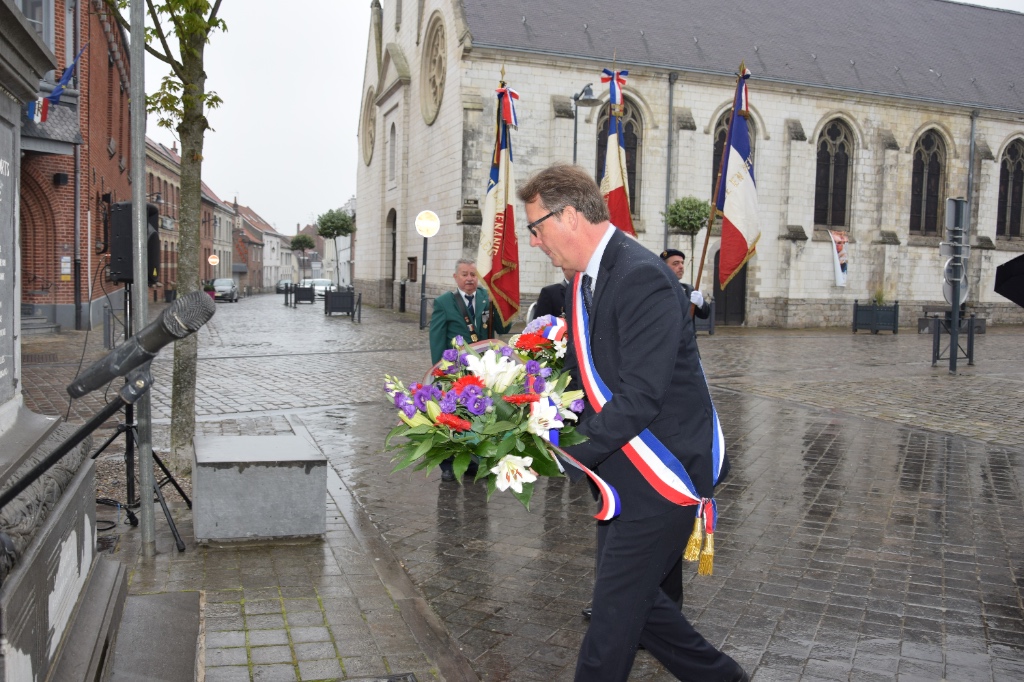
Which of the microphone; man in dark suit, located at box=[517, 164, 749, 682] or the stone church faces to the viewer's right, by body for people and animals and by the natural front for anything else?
the microphone

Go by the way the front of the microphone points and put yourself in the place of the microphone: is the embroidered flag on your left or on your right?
on your left

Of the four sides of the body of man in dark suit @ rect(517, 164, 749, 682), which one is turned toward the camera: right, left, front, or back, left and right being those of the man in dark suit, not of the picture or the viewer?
left

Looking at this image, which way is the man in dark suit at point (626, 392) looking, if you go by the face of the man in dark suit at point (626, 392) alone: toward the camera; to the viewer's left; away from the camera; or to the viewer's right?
to the viewer's left

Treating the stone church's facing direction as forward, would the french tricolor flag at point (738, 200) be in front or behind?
in front

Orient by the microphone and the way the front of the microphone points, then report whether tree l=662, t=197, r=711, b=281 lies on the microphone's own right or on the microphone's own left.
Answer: on the microphone's own left

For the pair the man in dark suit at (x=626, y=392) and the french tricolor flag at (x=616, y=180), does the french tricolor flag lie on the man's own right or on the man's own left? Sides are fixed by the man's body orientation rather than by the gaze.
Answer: on the man's own right

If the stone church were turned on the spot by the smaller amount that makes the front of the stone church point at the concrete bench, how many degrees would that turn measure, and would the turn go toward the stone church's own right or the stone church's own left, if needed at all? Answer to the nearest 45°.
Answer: approximately 45° to the stone church's own left

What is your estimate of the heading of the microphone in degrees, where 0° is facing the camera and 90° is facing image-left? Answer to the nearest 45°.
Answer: approximately 270°

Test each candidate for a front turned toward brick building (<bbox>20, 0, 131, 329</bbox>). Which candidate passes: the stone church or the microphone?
the stone church

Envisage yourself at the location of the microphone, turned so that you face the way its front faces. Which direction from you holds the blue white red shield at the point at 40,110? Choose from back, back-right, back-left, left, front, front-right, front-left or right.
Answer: left
